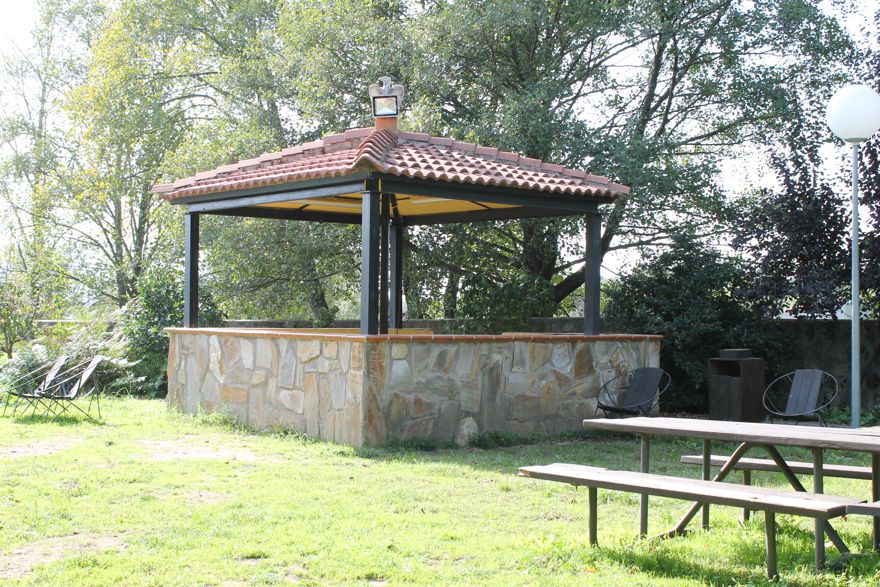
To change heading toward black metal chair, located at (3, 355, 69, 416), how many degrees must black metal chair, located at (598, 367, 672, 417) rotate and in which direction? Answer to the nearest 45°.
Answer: approximately 45° to its right

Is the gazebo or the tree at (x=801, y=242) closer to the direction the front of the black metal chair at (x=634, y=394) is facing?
the gazebo

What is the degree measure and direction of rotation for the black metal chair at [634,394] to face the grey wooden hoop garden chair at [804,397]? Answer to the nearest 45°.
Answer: approximately 135° to its left

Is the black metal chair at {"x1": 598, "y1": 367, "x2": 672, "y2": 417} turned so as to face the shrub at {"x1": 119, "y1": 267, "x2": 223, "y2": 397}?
no

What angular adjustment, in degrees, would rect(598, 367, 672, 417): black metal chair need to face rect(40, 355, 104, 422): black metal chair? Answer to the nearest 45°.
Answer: approximately 45° to its right

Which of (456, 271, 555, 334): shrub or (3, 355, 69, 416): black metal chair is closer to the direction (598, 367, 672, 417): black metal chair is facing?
the black metal chair

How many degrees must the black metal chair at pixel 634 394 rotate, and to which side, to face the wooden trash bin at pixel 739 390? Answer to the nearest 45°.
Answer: approximately 180°

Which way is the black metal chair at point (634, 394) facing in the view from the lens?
facing the viewer and to the left of the viewer

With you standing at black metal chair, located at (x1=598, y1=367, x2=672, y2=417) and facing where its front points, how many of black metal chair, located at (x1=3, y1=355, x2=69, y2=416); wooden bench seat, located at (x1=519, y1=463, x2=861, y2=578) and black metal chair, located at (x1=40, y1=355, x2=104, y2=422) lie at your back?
0

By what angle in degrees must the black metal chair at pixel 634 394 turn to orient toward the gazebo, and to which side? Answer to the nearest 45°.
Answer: approximately 45° to its right

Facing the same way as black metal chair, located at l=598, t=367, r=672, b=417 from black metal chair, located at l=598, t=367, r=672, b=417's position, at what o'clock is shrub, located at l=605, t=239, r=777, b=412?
The shrub is roughly at 5 o'clock from the black metal chair.

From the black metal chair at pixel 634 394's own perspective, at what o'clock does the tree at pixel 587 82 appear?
The tree is roughly at 4 o'clock from the black metal chair.

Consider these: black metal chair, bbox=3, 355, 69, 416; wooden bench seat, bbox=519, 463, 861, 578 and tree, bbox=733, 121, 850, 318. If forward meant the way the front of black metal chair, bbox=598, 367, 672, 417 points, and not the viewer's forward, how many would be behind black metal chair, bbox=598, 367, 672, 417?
1

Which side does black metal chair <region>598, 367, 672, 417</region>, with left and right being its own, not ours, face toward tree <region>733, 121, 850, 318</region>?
back

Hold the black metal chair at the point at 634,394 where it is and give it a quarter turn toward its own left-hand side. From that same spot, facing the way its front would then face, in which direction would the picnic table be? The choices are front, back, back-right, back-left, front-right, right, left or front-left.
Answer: front-right

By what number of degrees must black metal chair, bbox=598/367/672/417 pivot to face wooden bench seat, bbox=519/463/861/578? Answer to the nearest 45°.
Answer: approximately 45° to its left
